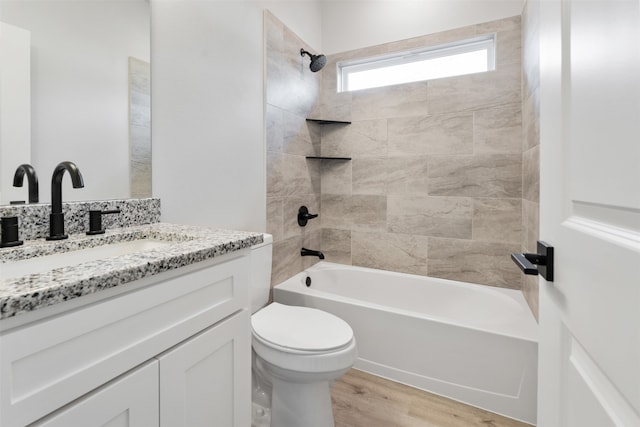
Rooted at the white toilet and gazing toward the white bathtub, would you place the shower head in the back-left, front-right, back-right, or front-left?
front-left

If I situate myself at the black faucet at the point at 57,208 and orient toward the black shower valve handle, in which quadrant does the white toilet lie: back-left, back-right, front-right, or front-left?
front-right

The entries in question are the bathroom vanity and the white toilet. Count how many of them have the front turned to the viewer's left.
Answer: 0

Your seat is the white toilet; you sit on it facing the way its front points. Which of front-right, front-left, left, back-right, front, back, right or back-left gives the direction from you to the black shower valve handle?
back-left

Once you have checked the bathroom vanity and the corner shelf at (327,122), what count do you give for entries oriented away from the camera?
0

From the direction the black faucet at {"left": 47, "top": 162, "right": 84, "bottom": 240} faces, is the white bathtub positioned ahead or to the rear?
ahead

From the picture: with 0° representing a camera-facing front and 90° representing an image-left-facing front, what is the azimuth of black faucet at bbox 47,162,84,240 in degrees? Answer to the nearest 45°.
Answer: approximately 315°

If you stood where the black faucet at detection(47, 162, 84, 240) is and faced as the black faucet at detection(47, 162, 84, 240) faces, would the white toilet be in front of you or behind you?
in front

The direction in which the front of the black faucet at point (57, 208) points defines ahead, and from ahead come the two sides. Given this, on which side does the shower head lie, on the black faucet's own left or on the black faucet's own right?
on the black faucet's own left

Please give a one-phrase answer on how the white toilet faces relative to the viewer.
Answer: facing the viewer and to the right of the viewer
